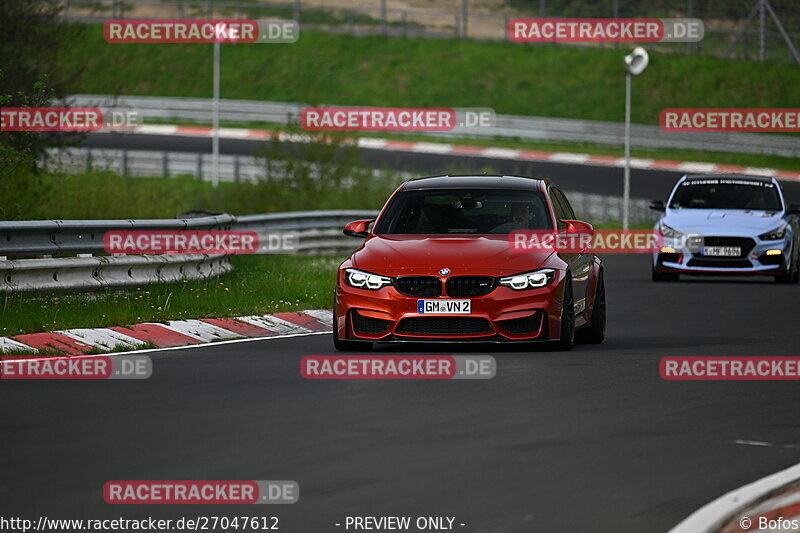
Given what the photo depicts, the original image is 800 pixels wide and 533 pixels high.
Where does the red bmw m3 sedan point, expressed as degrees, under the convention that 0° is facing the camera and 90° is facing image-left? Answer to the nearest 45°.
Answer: approximately 0°

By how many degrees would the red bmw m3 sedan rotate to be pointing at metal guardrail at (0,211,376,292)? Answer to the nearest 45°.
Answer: approximately 135° to its right
